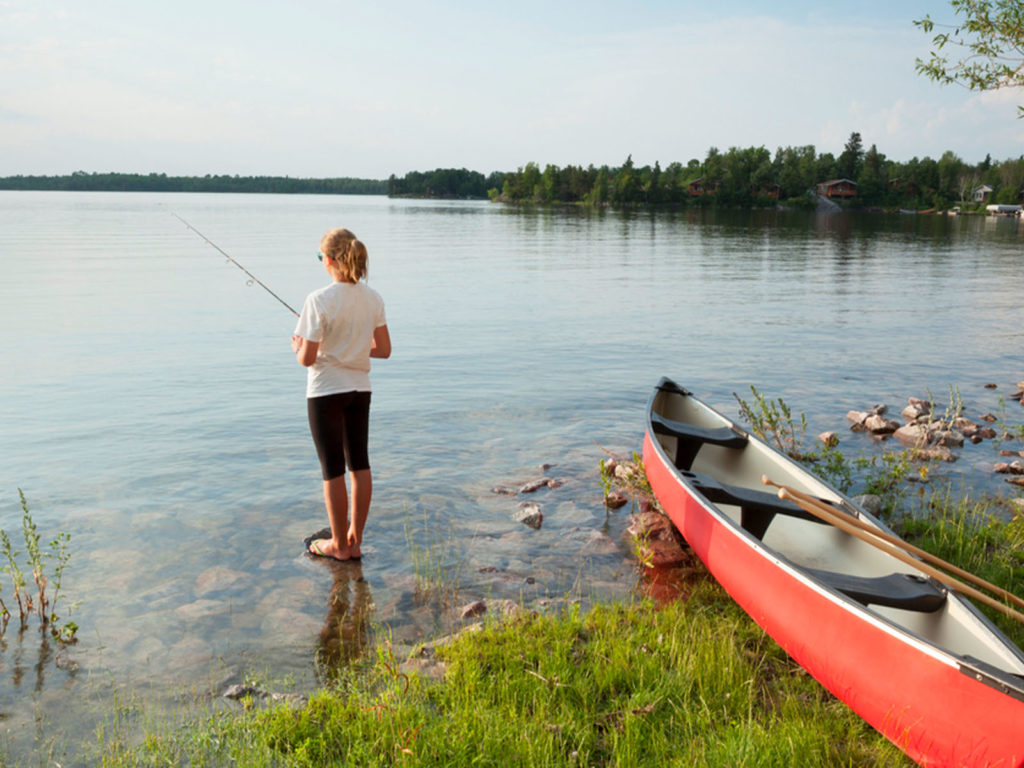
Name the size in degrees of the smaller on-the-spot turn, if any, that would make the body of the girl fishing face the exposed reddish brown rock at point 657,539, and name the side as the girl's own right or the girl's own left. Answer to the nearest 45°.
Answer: approximately 135° to the girl's own right

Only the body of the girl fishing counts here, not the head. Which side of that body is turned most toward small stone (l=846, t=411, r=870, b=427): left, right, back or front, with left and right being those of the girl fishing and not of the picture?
right

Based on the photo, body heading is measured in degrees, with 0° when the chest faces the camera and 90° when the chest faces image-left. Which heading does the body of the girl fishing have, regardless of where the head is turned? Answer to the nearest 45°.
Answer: approximately 135°

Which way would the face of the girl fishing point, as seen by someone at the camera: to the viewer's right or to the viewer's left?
to the viewer's left

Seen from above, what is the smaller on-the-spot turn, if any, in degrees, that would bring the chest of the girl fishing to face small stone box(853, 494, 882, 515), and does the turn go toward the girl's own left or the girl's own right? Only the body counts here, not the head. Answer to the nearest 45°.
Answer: approximately 135° to the girl's own right

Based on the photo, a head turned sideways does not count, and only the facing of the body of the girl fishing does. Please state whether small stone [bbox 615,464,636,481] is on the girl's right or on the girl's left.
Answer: on the girl's right

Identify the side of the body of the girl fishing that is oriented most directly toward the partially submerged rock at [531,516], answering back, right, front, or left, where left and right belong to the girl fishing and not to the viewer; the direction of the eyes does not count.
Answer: right

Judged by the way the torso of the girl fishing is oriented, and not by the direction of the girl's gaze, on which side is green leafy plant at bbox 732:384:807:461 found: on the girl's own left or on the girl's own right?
on the girl's own right
